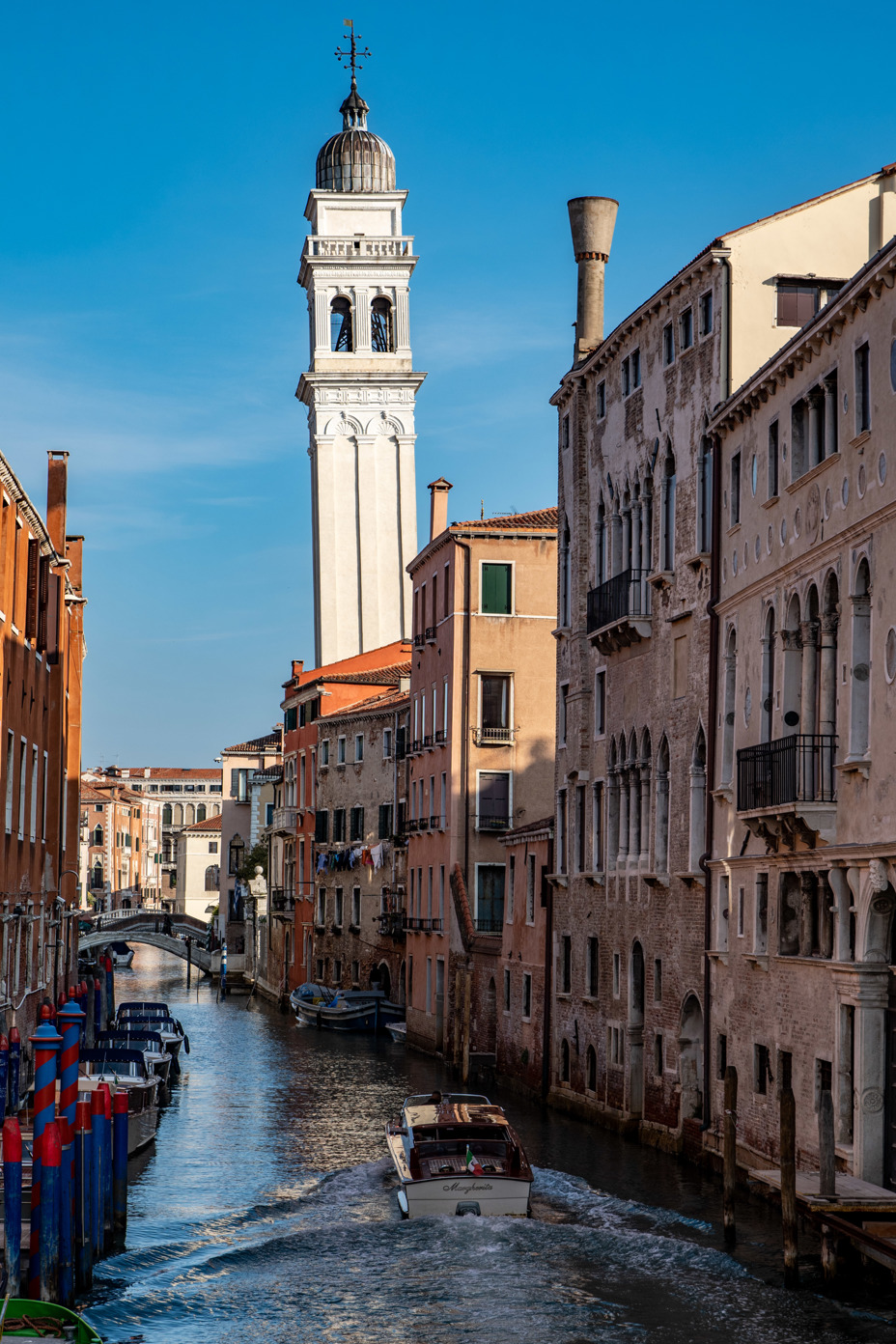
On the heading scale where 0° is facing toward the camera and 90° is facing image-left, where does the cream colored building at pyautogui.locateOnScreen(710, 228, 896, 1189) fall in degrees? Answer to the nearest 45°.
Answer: approximately 45°

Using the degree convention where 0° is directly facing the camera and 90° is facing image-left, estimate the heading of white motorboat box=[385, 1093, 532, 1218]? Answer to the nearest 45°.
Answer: approximately 180°

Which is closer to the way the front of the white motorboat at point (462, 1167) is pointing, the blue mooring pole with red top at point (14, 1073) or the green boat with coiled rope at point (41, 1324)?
the blue mooring pole with red top

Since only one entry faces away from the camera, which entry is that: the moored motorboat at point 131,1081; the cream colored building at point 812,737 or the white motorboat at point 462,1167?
the white motorboat
